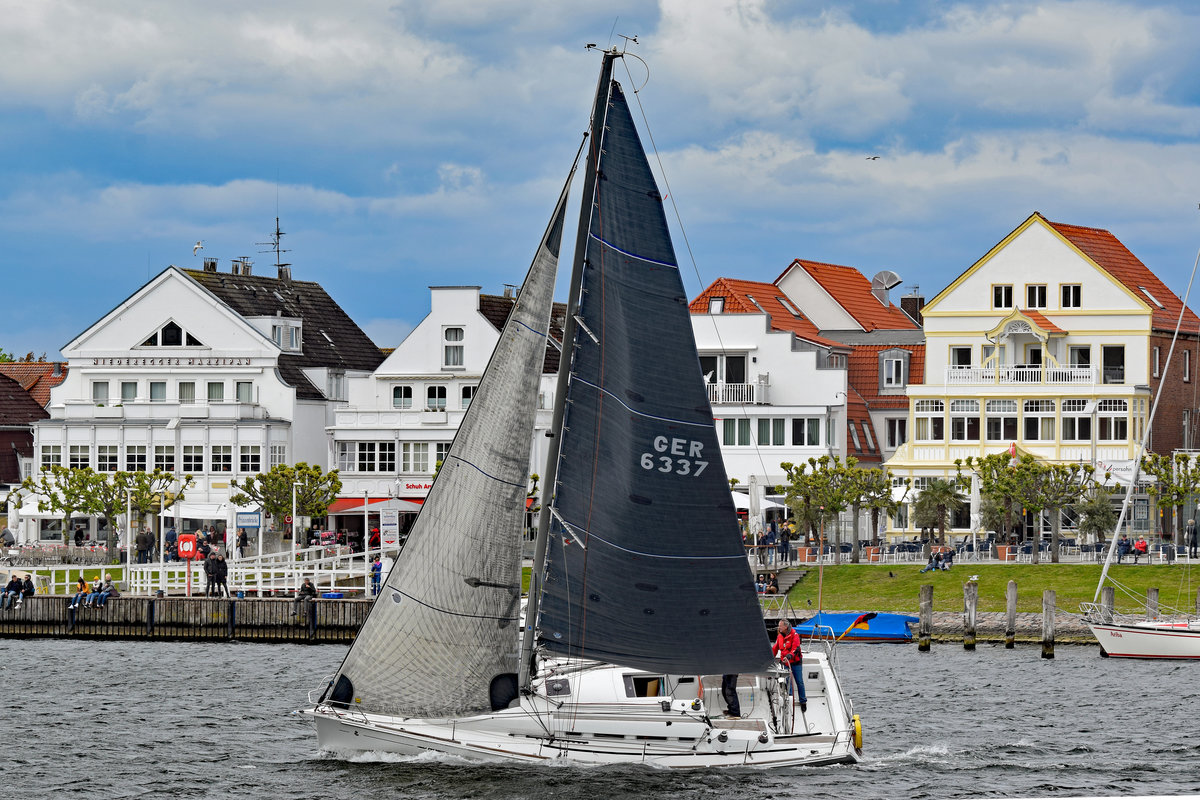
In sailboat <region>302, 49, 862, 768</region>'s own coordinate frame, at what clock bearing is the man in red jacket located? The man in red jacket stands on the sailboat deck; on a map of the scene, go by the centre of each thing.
The man in red jacket is roughly at 5 o'clock from the sailboat.

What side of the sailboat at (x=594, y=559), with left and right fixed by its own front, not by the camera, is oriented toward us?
left
